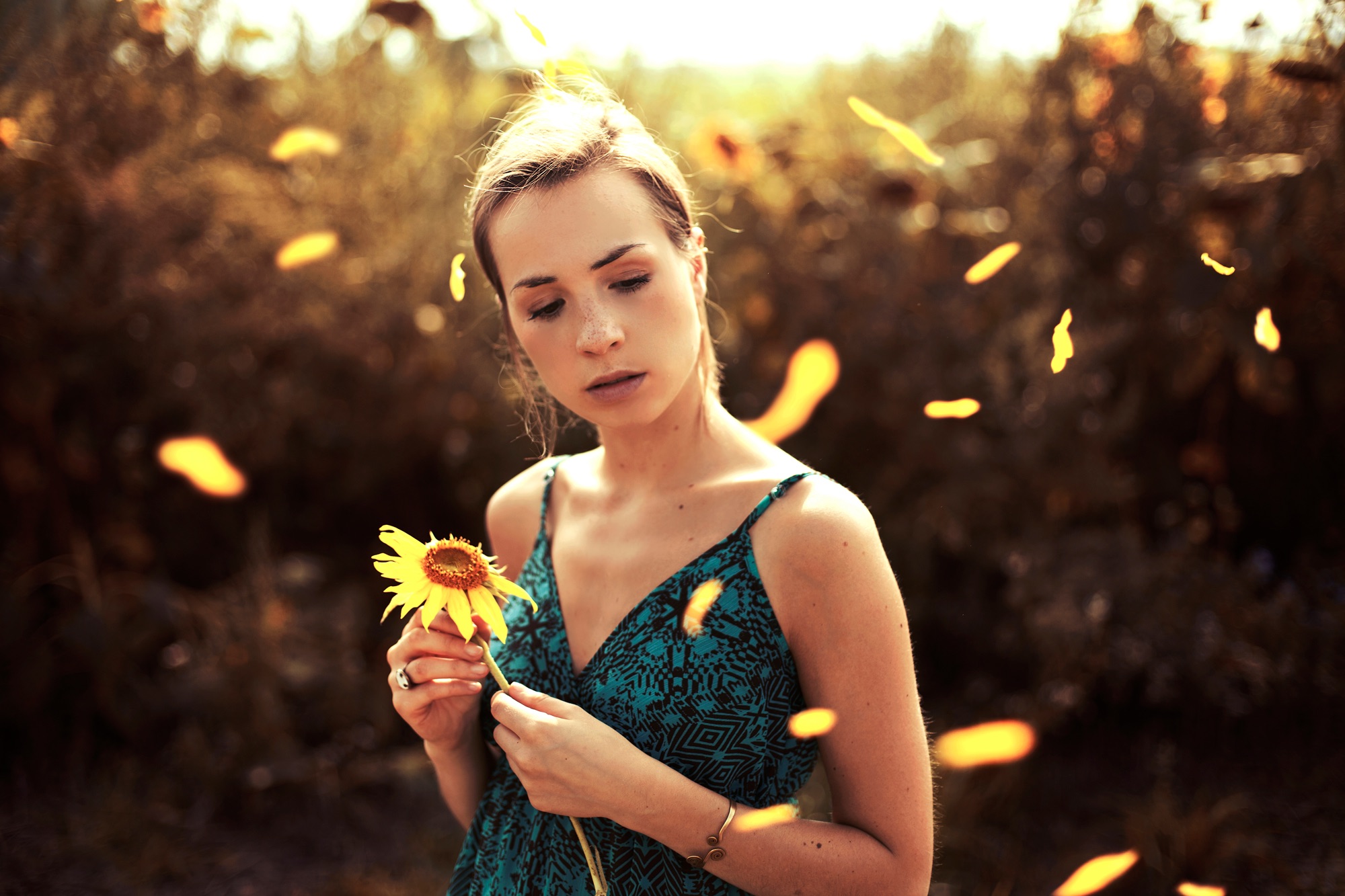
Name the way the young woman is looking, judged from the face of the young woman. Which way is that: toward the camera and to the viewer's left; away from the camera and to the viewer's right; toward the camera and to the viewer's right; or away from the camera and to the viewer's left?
toward the camera and to the viewer's left

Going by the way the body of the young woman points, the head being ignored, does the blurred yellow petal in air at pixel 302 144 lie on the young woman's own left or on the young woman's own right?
on the young woman's own right

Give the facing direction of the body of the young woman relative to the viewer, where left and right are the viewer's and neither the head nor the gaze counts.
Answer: facing the viewer and to the left of the viewer

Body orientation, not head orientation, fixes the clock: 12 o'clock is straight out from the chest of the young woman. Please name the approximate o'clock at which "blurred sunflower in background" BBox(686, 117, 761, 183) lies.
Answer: The blurred sunflower in background is roughly at 5 o'clock from the young woman.

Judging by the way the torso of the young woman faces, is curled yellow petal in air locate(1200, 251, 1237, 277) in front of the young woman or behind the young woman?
behind
